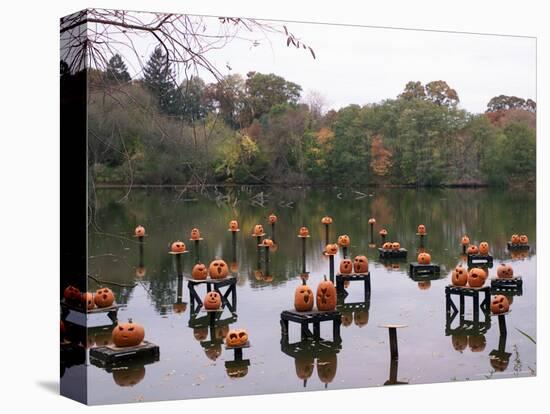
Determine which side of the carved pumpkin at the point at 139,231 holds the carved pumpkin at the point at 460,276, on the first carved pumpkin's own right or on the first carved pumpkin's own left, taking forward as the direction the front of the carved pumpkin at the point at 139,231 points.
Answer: on the first carved pumpkin's own left

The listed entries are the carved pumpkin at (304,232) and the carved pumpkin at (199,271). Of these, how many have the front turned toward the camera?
2

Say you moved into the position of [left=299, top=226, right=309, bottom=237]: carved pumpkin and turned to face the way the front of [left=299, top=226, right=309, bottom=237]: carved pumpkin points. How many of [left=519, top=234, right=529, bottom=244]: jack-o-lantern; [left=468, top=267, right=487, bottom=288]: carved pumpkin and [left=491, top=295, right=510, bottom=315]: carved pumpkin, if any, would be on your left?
3

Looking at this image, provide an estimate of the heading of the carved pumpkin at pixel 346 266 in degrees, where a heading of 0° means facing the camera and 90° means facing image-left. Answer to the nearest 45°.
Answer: approximately 0°

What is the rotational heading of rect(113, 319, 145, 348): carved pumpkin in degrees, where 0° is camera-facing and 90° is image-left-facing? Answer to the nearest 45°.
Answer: approximately 0°

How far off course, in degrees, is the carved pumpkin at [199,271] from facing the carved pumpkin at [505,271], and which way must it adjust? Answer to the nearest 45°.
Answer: approximately 90° to its left
